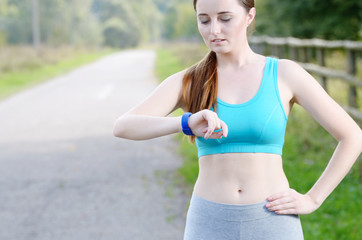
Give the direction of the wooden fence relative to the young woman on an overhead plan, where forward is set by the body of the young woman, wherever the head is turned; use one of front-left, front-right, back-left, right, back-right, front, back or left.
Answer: back

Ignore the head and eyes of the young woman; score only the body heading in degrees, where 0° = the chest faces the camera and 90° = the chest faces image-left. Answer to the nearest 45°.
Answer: approximately 0°
